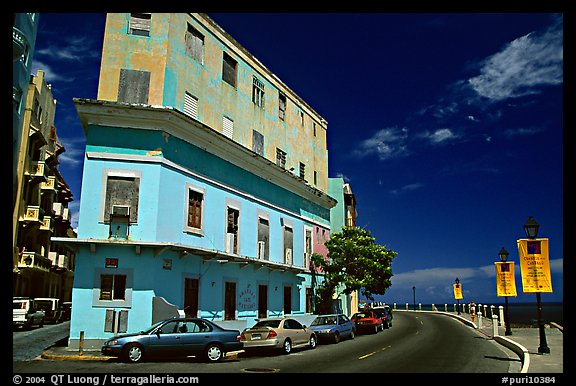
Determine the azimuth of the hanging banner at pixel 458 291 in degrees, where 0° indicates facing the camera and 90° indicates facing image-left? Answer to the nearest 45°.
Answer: approximately 0°

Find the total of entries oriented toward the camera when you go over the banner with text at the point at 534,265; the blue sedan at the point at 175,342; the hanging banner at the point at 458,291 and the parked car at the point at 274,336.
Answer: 2

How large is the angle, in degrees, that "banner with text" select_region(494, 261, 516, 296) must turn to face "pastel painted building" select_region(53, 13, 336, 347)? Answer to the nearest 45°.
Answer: approximately 45° to its right

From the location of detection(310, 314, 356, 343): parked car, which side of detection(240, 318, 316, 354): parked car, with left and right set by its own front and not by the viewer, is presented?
front

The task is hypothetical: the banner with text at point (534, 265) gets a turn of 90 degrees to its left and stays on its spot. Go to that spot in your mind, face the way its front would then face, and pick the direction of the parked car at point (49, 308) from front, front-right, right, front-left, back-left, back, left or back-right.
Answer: back

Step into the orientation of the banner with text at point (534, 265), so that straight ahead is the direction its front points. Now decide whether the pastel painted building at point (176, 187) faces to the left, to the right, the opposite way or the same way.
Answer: to the left

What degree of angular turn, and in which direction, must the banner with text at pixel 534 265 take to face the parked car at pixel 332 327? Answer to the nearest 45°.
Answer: approximately 90° to its right

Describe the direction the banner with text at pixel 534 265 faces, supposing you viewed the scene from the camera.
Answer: facing the viewer

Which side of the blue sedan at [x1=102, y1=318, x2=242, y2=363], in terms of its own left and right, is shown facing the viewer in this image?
left
